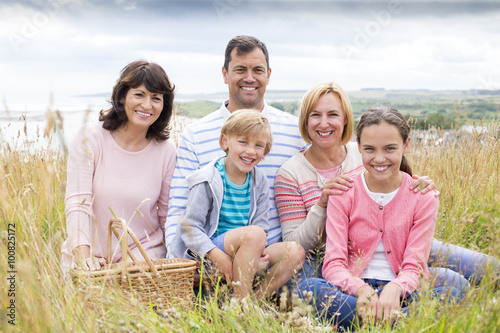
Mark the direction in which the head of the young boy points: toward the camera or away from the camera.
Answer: toward the camera

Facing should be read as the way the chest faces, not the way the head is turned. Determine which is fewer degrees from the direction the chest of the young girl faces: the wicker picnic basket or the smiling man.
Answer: the wicker picnic basket

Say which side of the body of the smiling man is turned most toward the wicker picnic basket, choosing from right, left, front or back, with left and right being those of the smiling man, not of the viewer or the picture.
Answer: front

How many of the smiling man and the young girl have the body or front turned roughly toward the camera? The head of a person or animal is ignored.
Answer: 2

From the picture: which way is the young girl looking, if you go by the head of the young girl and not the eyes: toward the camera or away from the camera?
toward the camera

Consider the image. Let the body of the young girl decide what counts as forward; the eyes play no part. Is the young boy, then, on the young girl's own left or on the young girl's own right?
on the young girl's own right

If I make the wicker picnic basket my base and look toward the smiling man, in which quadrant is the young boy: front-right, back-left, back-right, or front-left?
front-right

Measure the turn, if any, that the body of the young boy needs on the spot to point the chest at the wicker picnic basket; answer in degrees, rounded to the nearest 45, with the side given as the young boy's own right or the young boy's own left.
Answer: approximately 90° to the young boy's own right

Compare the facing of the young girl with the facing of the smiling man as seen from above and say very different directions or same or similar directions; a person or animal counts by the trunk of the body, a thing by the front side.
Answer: same or similar directions

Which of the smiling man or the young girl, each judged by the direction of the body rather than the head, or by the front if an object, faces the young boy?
the smiling man

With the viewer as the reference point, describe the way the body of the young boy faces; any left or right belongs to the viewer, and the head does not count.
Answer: facing the viewer and to the right of the viewer

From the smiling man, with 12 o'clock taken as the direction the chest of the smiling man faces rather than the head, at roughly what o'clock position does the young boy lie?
The young boy is roughly at 12 o'clock from the smiling man.

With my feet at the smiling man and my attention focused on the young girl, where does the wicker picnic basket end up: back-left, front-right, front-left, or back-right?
front-right

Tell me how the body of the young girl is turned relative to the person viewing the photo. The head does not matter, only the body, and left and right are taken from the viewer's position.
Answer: facing the viewer
